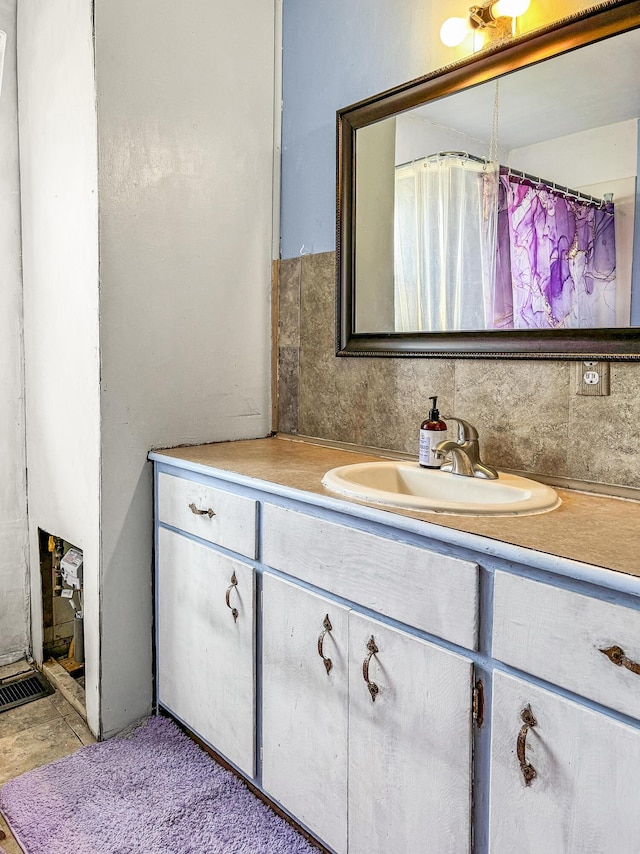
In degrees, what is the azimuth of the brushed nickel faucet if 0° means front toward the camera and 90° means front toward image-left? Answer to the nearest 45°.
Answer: approximately 45°

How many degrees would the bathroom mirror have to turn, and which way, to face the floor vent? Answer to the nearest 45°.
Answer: approximately 45° to its right

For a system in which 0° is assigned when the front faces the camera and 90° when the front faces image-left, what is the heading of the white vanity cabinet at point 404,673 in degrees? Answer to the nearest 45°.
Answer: approximately 45°
